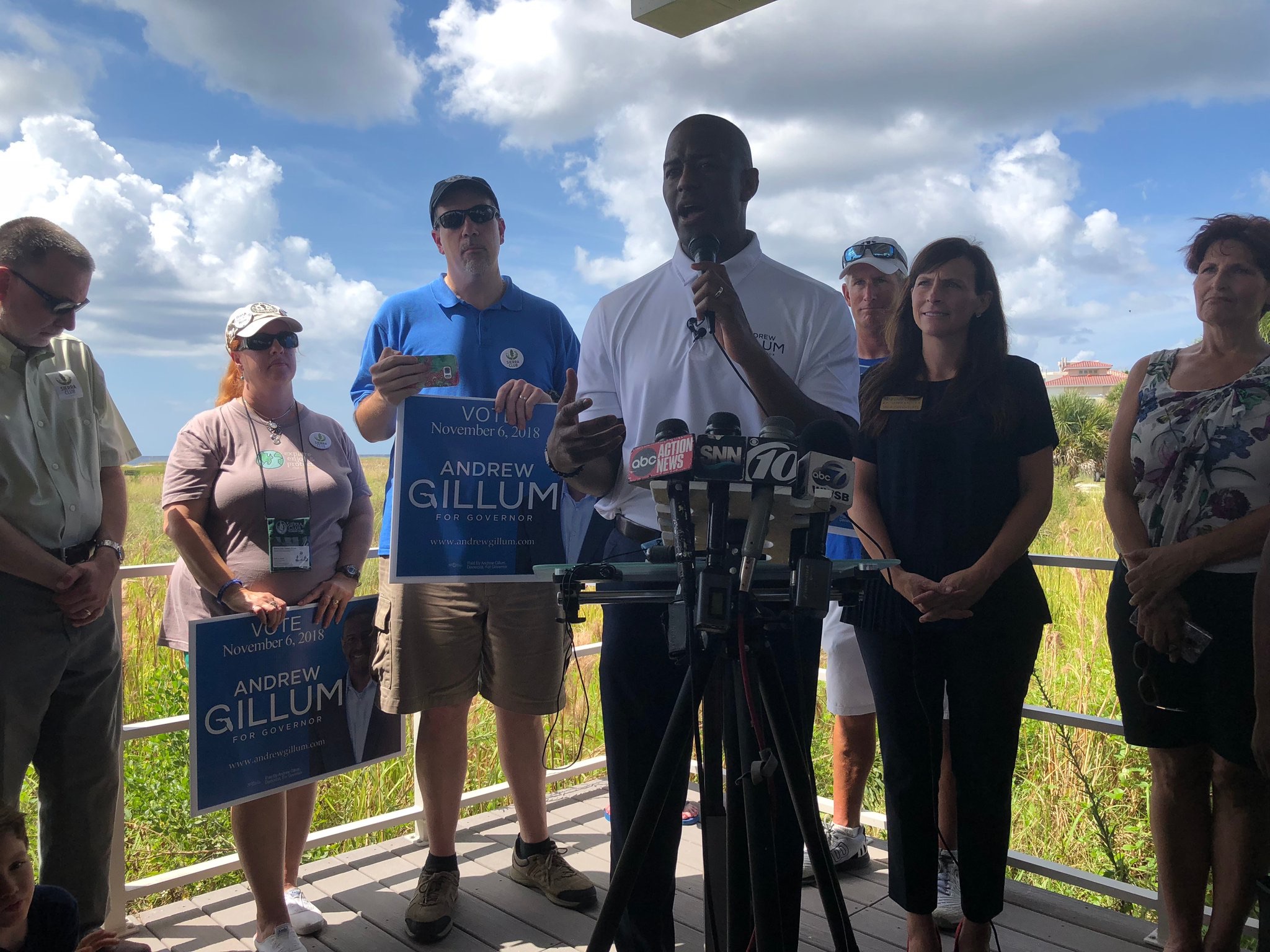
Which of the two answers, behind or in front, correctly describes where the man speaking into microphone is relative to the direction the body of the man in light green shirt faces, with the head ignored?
in front

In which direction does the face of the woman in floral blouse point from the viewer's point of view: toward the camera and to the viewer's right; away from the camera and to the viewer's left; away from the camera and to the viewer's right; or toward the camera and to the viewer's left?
toward the camera and to the viewer's left

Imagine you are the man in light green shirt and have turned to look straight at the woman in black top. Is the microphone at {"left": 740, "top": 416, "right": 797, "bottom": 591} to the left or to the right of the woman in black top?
right

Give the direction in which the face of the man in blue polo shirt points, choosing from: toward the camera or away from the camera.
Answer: toward the camera

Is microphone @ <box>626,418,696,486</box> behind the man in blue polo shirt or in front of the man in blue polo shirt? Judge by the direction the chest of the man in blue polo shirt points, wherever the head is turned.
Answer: in front

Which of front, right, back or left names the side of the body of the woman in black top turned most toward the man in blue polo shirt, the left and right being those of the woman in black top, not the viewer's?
right

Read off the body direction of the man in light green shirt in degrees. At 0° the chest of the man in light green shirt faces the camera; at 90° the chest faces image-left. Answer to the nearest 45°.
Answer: approximately 315°

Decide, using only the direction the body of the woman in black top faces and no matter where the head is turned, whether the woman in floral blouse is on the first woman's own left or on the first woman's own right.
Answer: on the first woman's own left

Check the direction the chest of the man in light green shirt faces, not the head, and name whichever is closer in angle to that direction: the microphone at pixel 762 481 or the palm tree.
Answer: the microphone

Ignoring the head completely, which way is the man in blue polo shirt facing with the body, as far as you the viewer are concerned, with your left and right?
facing the viewer

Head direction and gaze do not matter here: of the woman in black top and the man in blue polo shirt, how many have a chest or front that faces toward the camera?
2

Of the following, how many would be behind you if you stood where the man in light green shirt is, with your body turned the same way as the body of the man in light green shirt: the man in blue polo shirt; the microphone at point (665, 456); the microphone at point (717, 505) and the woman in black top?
0

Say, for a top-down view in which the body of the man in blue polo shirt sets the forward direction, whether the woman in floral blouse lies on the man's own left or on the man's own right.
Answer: on the man's own left

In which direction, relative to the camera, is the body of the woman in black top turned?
toward the camera
